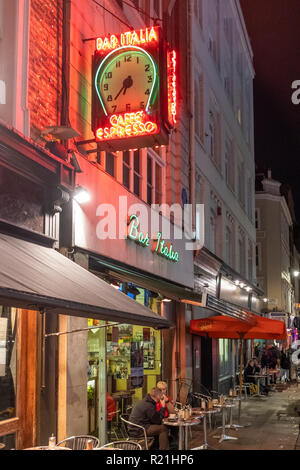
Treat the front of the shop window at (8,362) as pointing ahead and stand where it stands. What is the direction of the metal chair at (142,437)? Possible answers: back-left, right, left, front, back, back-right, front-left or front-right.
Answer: left

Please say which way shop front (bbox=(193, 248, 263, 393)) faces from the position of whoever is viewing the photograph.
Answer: facing the viewer and to the right of the viewer

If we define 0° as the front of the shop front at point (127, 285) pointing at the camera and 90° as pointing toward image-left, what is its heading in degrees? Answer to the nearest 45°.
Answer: approximately 315°

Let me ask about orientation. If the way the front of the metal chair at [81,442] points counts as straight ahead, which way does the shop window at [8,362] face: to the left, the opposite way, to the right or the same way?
to the left

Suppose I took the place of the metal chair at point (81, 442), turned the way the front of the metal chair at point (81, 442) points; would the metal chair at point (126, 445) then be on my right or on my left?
on my left

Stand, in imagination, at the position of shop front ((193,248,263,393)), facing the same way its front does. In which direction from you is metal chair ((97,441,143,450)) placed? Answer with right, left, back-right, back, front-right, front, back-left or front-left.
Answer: front-right

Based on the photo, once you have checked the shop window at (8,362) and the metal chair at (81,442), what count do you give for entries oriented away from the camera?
0

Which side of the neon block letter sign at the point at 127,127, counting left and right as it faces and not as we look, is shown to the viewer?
front

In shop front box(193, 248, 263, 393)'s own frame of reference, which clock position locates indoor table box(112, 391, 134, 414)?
The indoor table is roughly at 2 o'clock from the shop front.

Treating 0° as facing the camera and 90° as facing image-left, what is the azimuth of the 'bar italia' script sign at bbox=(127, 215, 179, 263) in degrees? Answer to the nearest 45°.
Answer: approximately 315°

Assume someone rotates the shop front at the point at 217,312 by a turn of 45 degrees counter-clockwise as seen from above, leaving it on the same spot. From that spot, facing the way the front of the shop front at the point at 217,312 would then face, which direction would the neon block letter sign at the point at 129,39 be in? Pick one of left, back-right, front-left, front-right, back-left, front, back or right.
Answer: right

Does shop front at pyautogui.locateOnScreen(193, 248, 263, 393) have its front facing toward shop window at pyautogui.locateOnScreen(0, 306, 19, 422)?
no

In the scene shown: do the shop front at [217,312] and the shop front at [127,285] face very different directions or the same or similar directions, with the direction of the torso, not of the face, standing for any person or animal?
same or similar directions

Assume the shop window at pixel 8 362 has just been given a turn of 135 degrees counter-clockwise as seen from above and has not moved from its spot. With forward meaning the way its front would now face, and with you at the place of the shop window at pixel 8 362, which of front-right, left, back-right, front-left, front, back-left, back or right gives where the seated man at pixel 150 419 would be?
front-right

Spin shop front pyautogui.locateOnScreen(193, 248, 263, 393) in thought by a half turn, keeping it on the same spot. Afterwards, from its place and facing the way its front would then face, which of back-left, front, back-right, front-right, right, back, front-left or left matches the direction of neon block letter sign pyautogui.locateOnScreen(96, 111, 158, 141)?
back-left
